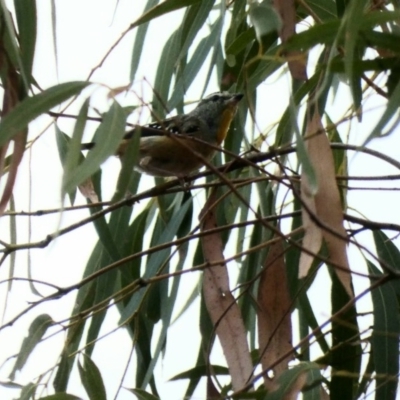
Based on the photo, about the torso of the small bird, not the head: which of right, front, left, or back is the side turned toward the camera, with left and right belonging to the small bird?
right

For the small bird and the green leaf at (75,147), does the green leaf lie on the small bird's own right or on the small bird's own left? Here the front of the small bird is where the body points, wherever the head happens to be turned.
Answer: on the small bird's own right

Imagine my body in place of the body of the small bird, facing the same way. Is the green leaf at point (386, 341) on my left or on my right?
on my right

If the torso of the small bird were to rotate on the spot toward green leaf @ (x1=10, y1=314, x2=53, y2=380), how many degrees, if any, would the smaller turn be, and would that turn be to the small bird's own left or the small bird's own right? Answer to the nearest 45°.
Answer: approximately 180°

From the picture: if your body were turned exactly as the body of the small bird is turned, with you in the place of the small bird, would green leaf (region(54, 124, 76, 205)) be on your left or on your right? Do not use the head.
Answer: on your right

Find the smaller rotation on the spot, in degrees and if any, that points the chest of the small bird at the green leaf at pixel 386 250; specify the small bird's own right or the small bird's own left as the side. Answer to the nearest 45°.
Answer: approximately 45° to the small bird's own right
